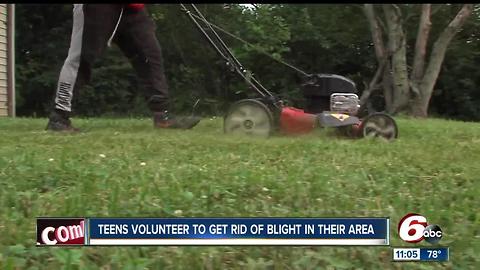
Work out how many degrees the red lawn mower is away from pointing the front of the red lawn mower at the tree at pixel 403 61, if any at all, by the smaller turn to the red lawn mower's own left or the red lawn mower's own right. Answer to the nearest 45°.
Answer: approximately 90° to the red lawn mower's own left

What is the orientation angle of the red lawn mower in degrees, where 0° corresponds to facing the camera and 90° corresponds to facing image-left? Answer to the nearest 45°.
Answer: approximately 270°
